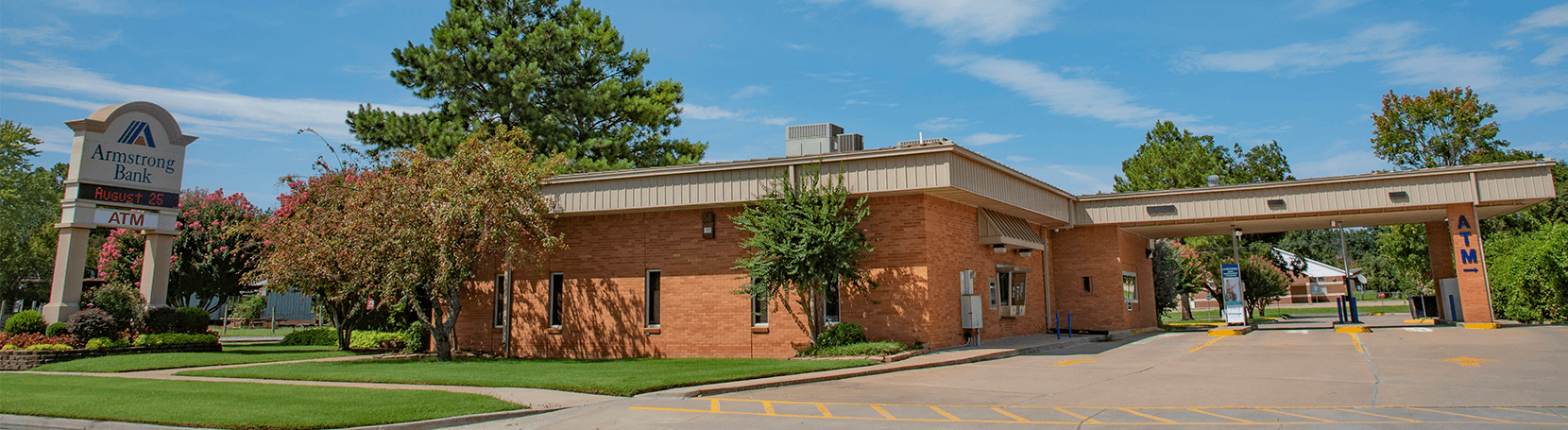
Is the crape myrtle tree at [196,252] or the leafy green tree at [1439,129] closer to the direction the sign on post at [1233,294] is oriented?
the crape myrtle tree

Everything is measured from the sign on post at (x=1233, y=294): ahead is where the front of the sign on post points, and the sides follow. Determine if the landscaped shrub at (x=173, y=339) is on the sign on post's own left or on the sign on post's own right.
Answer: on the sign on post's own right

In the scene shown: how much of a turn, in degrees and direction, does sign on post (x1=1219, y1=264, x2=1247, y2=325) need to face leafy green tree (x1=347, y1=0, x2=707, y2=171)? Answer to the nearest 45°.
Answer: approximately 90° to its right

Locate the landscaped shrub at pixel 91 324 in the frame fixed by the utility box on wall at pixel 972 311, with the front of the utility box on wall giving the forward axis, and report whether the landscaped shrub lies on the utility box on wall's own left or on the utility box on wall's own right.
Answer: on the utility box on wall's own right

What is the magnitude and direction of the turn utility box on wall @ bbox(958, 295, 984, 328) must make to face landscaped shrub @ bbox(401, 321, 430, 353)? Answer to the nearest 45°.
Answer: approximately 90° to its right

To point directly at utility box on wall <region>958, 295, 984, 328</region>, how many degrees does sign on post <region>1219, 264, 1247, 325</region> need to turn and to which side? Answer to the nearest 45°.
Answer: approximately 45° to its right

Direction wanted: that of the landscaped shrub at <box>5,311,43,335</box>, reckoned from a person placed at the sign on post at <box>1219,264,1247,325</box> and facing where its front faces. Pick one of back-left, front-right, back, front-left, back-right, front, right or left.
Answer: front-right

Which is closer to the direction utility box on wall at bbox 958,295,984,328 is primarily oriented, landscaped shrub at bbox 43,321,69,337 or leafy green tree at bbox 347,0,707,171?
the landscaped shrub

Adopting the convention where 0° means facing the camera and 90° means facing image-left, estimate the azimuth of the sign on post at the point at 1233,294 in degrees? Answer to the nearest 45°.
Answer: approximately 0°

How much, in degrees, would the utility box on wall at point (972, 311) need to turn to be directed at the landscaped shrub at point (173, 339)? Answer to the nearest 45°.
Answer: approximately 90° to its right

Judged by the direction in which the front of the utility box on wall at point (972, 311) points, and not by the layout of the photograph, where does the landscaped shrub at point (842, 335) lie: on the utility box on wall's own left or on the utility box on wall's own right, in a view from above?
on the utility box on wall's own right
